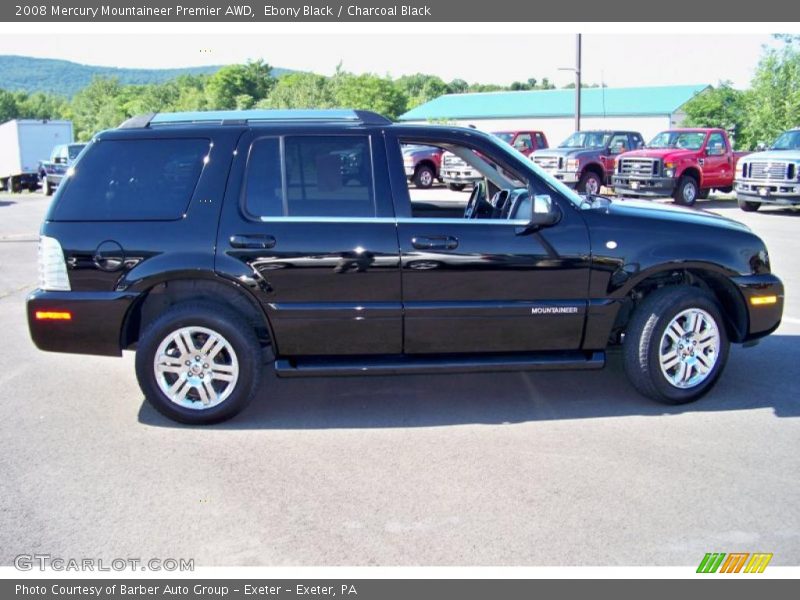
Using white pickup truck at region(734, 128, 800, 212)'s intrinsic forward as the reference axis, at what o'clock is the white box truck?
The white box truck is roughly at 2 o'clock from the white pickup truck.

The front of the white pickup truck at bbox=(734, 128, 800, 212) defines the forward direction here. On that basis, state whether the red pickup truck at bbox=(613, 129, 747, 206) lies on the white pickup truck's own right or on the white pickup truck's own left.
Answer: on the white pickup truck's own right

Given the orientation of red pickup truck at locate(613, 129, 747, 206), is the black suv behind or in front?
in front

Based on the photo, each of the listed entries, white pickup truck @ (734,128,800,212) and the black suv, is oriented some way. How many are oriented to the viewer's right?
1

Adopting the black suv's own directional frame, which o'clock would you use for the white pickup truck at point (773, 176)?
The white pickup truck is roughly at 10 o'clock from the black suv.

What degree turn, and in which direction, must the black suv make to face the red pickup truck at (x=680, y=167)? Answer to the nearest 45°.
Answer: approximately 45° to its left

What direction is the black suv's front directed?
to the viewer's right

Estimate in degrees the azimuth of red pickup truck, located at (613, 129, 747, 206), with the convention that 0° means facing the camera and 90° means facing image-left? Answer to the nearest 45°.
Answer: approximately 45°

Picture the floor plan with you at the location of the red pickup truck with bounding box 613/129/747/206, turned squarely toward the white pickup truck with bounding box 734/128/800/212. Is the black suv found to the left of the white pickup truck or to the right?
right

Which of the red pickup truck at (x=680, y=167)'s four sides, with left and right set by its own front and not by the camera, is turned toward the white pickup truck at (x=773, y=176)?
left

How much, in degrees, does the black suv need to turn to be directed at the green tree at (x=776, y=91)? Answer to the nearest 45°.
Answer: approximately 45° to its left

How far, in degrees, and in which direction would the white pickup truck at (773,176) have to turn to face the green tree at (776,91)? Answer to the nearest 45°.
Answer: approximately 135° to its right
